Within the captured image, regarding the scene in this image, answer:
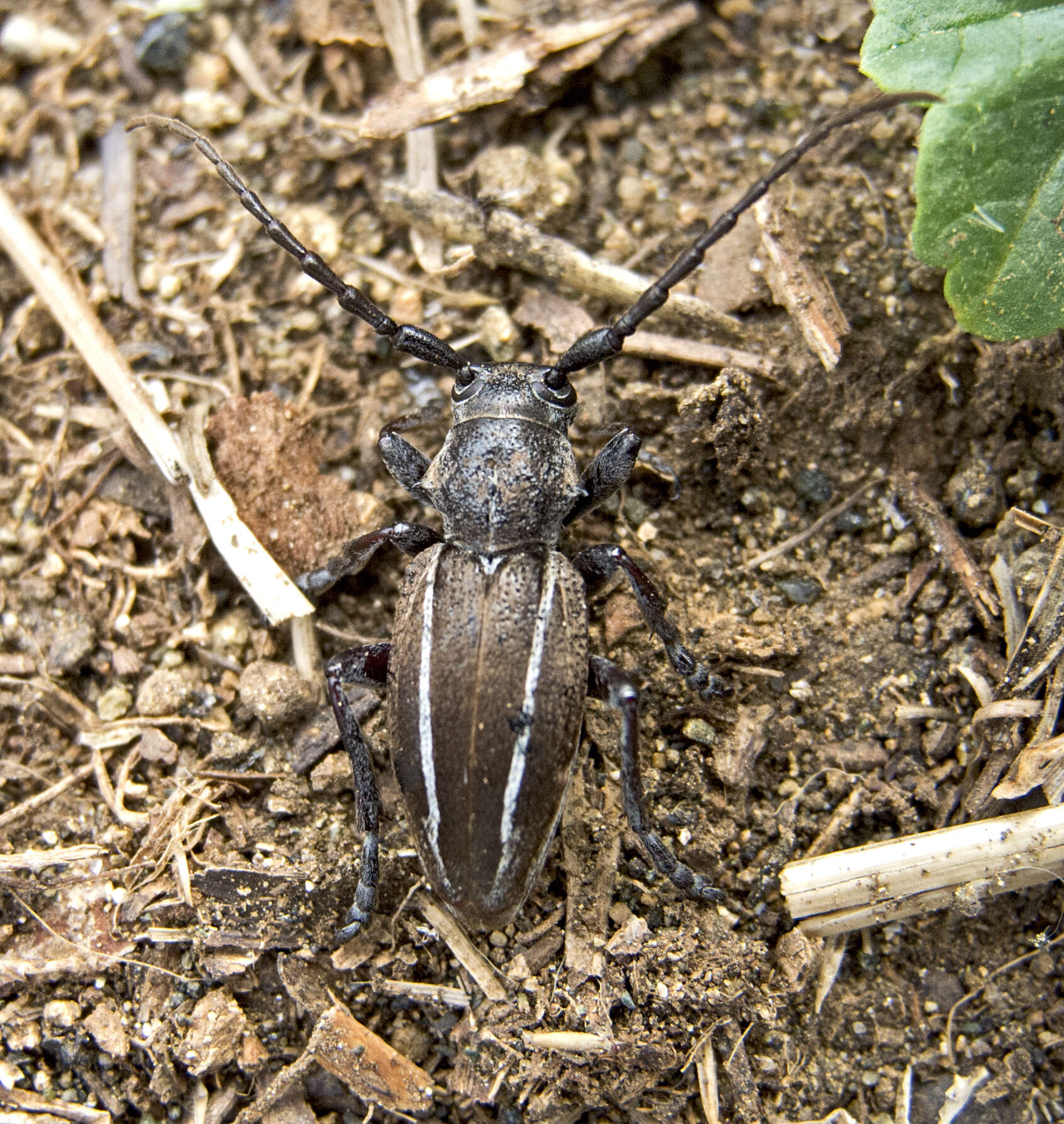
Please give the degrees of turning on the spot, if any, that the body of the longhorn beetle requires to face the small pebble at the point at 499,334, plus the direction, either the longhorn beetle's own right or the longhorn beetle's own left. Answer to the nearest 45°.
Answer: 0° — it already faces it

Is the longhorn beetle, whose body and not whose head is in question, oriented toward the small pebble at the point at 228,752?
no

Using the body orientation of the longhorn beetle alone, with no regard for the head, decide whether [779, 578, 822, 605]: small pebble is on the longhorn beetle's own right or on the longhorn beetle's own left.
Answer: on the longhorn beetle's own right

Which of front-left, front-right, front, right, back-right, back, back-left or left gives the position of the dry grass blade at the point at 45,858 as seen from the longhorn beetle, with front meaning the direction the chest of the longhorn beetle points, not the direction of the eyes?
left

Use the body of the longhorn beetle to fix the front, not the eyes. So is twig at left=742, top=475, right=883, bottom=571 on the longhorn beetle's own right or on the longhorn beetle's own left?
on the longhorn beetle's own right

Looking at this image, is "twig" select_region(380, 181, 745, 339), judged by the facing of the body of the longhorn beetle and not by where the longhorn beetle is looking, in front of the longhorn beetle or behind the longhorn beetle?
in front

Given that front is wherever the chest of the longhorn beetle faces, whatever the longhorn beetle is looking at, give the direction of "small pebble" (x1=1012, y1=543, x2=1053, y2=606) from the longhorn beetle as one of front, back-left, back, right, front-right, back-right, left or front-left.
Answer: right

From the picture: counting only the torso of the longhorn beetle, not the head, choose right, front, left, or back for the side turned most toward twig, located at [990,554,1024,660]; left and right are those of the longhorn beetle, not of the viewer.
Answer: right

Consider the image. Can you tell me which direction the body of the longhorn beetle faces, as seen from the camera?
away from the camera

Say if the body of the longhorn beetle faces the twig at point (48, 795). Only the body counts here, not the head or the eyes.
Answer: no

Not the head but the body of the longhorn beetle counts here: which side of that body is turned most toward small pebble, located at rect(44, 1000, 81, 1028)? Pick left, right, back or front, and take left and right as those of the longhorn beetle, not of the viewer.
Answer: left

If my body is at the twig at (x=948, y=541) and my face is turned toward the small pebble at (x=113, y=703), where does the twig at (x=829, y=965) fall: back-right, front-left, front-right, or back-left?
front-left

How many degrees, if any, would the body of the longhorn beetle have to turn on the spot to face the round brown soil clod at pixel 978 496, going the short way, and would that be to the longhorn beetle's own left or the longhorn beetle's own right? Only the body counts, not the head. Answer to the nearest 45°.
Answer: approximately 90° to the longhorn beetle's own right

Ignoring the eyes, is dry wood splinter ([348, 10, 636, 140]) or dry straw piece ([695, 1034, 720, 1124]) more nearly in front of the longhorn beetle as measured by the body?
the dry wood splinter

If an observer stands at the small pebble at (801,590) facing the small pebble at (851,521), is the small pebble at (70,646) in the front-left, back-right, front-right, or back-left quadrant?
back-left

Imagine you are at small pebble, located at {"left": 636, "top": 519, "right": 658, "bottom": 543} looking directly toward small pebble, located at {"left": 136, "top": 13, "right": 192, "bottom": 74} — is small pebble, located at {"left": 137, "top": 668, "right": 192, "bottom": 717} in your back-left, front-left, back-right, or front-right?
front-left

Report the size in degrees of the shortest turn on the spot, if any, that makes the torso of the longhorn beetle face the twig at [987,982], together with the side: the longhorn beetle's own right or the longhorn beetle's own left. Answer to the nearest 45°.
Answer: approximately 135° to the longhorn beetle's own right
